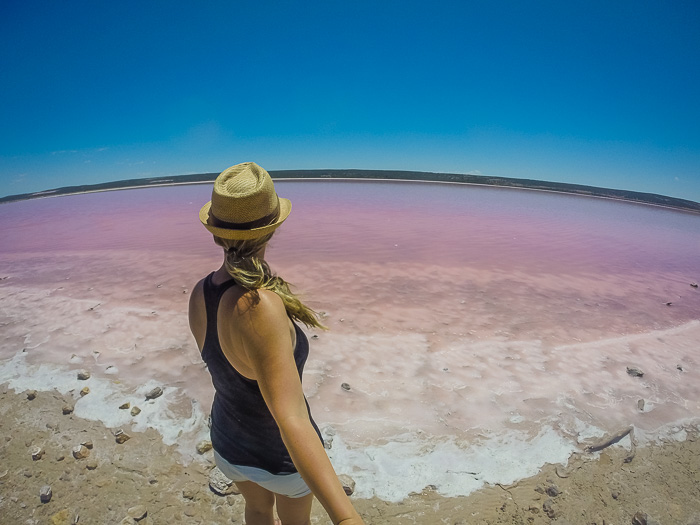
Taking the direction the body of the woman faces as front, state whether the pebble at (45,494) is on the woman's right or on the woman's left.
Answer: on the woman's left

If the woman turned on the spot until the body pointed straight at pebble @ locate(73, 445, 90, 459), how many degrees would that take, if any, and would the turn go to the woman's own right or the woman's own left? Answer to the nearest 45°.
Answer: approximately 90° to the woman's own left

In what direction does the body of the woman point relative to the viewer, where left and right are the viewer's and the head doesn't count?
facing away from the viewer and to the right of the viewer

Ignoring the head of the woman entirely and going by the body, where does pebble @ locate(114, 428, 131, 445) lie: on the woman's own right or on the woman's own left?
on the woman's own left

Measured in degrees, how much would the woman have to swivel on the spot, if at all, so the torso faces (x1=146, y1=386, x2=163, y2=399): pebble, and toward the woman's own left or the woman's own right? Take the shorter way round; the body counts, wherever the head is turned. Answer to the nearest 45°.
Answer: approximately 90° to the woman's own left

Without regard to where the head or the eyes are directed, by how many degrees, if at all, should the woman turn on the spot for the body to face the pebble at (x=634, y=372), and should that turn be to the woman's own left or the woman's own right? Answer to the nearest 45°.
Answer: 0° — they already face it
